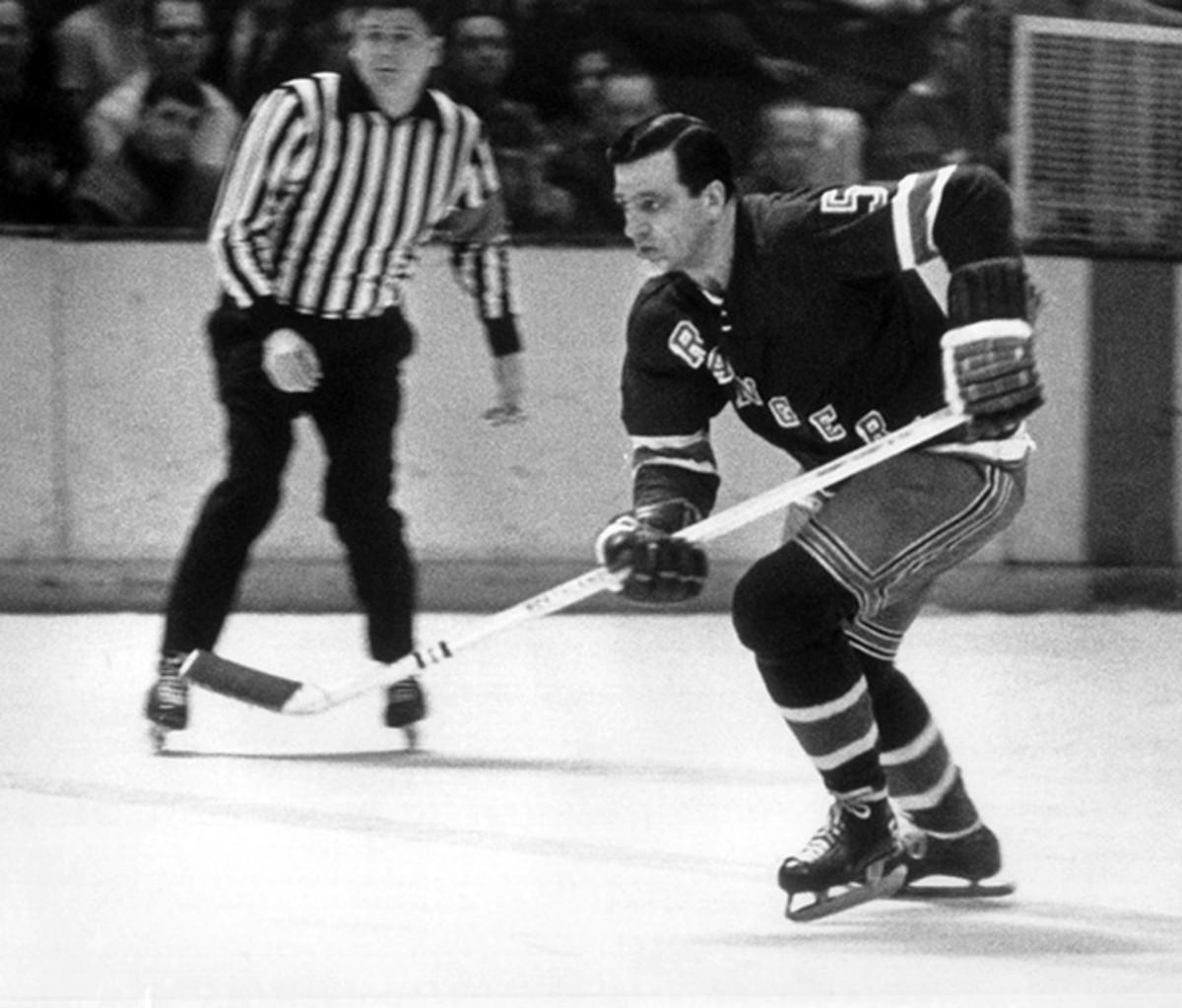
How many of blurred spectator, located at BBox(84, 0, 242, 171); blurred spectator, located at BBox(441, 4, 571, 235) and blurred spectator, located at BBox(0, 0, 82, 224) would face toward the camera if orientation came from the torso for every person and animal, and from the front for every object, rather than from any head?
3

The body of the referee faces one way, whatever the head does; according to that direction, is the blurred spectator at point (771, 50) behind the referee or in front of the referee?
behind

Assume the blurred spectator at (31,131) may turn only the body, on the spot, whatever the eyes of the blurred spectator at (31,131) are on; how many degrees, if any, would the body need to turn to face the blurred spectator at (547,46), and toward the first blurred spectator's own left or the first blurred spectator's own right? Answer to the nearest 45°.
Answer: approximately 90° to the first blurred spectator's own left

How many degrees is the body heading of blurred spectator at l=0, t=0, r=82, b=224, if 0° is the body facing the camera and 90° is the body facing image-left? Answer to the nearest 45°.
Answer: approximately 0°

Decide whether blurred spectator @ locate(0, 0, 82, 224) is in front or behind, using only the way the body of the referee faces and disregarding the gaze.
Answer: behind

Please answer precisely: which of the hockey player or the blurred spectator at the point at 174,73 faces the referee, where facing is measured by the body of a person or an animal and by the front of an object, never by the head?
the blurred spectator

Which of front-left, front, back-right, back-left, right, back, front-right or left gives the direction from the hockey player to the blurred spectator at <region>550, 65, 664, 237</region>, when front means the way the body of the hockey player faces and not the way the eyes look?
back-right

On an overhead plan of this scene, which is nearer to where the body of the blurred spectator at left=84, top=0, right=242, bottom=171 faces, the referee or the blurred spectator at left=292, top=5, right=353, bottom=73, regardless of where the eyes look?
the referee

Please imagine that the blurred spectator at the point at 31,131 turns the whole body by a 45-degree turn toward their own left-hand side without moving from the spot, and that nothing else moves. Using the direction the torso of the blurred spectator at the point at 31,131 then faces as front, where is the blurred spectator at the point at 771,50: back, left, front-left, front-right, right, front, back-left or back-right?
front-left

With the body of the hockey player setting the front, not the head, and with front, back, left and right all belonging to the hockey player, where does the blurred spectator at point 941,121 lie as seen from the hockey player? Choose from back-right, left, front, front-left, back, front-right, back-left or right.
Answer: back-right

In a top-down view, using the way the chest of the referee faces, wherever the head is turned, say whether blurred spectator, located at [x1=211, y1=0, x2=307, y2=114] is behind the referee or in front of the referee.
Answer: behind
